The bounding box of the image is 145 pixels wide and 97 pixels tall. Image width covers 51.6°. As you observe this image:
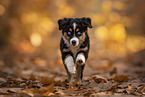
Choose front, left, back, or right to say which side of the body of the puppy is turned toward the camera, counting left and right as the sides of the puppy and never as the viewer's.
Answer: front
